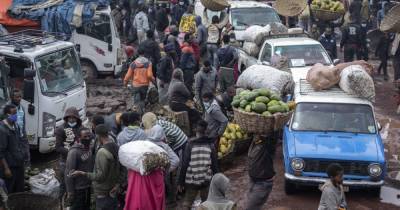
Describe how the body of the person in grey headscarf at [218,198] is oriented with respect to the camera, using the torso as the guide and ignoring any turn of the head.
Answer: away from the camera

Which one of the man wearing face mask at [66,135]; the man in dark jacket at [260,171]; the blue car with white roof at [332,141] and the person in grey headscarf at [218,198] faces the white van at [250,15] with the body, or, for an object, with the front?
the person in grey headscarf

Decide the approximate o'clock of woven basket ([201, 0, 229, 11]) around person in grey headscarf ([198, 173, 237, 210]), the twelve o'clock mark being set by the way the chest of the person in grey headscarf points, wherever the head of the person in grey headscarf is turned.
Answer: The woven basket is roughly at 12 o'clock from the person in grey headscarf.

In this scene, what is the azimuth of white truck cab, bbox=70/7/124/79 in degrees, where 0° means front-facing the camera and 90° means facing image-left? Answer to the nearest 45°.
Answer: approximately 270°
